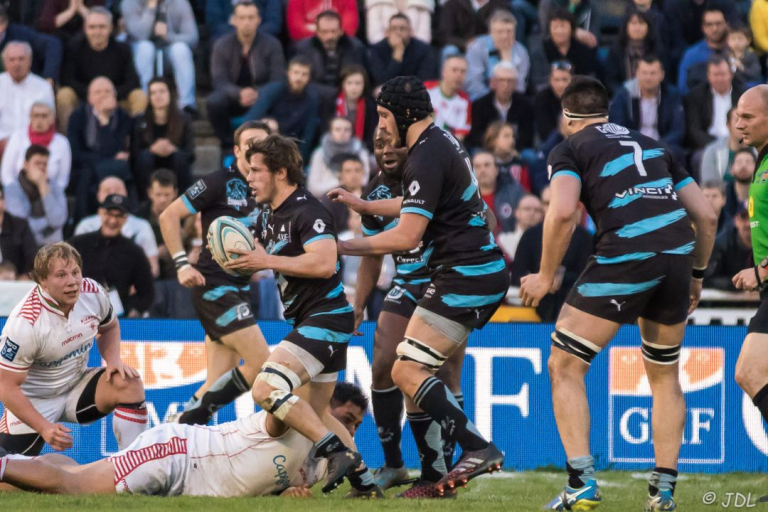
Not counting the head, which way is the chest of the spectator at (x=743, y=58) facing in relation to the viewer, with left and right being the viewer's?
facing the viewer and to the left of the viewer

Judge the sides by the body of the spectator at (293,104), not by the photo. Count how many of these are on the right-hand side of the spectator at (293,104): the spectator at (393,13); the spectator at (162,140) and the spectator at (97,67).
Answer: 2

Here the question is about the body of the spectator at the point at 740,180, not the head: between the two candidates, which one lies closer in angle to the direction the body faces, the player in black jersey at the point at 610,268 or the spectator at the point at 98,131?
the player in black jersey

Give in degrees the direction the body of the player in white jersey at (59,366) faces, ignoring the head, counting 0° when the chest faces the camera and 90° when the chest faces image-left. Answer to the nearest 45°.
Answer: approximately 315°

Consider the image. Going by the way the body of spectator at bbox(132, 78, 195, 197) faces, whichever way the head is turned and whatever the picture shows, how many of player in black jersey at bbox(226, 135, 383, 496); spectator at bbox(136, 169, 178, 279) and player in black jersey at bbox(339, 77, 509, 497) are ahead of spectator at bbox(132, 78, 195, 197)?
3

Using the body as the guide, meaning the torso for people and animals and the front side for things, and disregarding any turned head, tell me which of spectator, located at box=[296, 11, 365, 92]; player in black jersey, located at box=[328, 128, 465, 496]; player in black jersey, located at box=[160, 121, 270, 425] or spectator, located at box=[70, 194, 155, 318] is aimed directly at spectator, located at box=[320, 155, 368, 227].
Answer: spectator, located at box=[296, 11, 365, 92]

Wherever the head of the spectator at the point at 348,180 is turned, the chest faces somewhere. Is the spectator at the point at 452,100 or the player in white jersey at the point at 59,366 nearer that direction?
the player in white jersey

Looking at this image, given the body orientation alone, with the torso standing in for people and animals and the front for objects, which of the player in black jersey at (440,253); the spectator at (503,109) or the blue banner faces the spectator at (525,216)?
the spectator at (503,109)

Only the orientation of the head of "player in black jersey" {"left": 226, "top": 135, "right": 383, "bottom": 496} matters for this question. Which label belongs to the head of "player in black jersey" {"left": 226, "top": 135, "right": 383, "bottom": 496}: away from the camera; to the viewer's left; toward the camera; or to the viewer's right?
to the viewer's left

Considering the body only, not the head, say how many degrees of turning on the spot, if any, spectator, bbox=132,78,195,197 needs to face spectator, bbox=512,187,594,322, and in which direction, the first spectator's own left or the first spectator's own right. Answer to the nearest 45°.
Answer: approximately 45° to the first spectator's own left

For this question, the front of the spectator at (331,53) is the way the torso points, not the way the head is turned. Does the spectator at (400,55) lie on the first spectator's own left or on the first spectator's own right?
on the first spectator's own left

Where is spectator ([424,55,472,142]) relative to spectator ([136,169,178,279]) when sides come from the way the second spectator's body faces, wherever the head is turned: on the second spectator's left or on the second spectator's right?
on the second spectator's left
